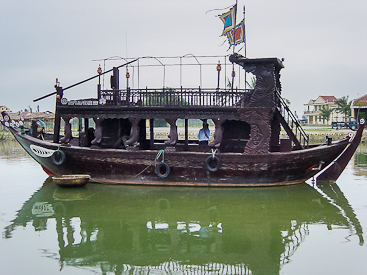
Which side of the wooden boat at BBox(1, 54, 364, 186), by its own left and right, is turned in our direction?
left

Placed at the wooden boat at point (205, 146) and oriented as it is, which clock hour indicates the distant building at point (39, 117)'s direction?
The distant building is roughly at 2 o'clock from the wooden boat.

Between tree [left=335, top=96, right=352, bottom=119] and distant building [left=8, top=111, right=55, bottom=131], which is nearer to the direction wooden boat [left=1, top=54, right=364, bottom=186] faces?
the distant building

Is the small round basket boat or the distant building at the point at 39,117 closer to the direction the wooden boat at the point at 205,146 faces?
the small round basket boat

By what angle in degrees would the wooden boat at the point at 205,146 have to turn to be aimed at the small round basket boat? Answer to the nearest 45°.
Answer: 0° — it already faces it

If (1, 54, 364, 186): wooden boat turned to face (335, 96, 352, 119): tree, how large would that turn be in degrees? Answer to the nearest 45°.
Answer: approximately 135° to its right
